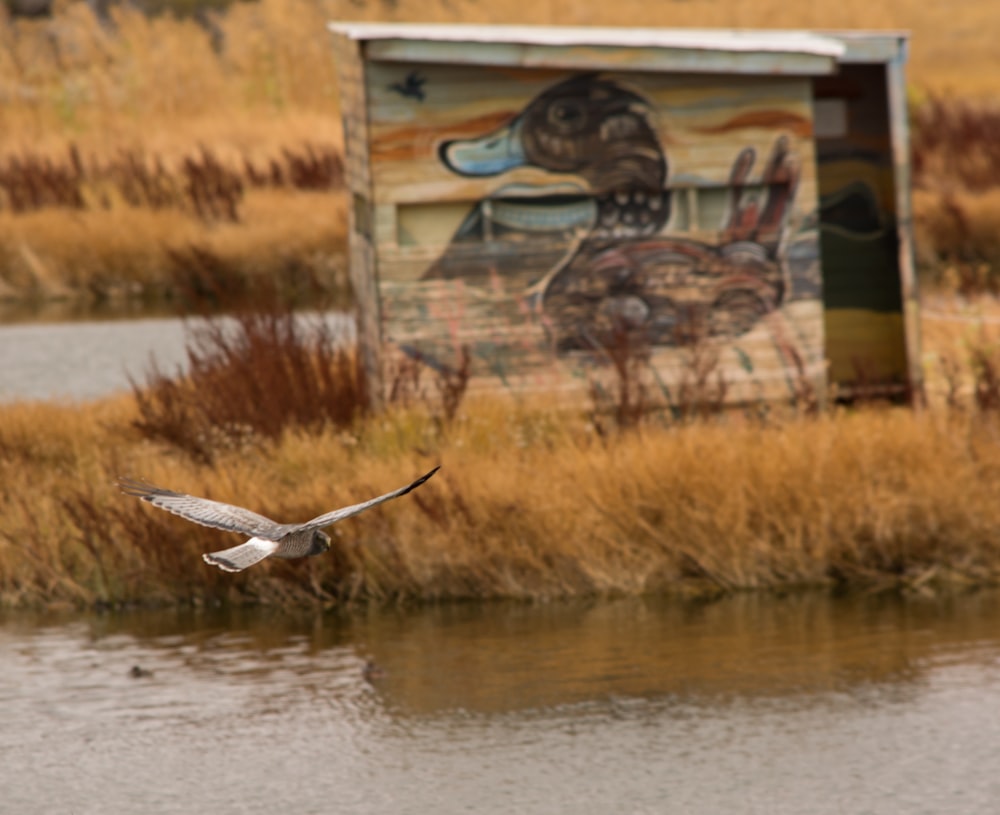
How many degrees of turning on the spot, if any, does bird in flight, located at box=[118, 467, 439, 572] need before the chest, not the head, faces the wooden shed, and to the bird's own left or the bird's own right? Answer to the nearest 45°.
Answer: approximately 45° to the bird's own left

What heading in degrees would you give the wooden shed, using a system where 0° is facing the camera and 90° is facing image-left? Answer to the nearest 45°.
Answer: approximately 0°

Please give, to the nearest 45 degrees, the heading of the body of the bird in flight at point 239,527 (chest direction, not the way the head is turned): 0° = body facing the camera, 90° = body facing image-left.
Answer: approximately 225°

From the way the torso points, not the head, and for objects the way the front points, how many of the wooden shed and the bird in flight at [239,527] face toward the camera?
1

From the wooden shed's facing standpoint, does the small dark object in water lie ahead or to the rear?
ahead

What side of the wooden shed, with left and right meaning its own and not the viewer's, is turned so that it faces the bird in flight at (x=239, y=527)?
front
